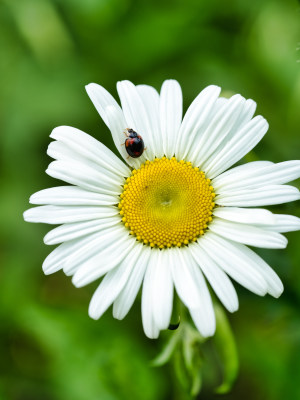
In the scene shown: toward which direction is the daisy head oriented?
toward the camera
